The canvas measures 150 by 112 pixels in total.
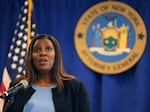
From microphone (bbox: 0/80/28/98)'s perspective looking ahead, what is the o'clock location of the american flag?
The american flag is roughly at 9 o'clock from the microphone.

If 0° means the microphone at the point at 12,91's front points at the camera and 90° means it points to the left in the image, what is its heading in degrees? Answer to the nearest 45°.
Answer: approximately 270°
